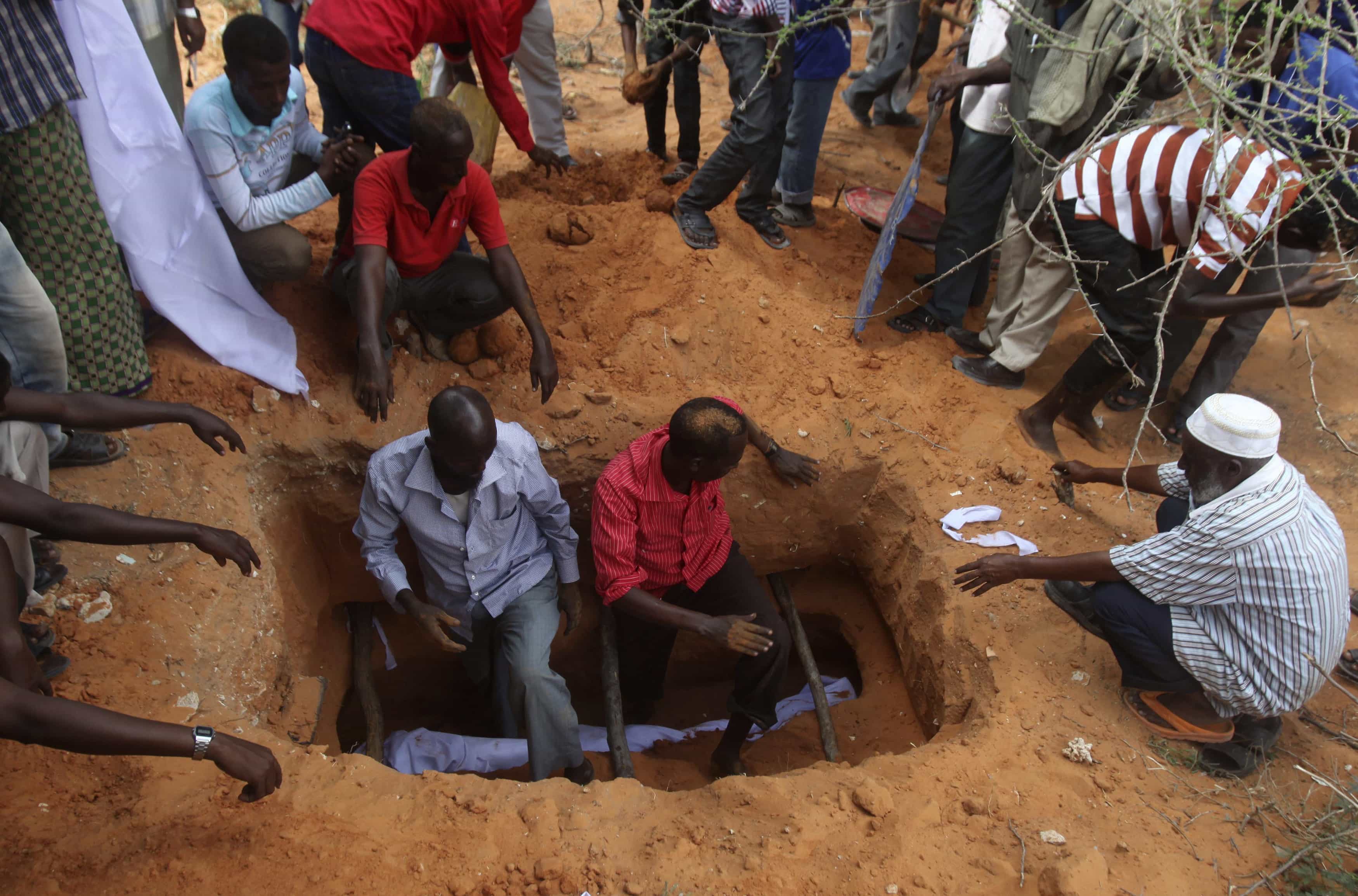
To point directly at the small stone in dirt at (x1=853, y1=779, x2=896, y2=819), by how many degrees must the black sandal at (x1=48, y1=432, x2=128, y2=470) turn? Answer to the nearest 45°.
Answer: approximately 45° to its right

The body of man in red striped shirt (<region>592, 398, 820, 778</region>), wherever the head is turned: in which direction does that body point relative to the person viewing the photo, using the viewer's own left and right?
facing the viewer and to the right of the viewer

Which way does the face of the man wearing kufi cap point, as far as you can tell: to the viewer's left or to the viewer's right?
to the viewer's left

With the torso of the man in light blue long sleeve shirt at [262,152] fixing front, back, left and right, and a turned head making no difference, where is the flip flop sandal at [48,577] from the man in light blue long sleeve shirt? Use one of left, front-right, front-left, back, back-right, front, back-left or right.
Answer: right

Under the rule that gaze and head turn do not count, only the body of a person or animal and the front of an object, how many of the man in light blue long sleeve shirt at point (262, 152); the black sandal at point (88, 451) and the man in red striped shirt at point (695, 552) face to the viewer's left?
0

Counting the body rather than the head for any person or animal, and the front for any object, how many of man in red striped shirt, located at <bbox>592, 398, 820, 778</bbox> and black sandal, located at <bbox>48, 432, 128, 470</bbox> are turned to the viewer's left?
0

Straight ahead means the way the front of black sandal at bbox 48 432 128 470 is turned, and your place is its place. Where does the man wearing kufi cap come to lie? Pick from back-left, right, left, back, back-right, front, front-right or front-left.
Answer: front-right

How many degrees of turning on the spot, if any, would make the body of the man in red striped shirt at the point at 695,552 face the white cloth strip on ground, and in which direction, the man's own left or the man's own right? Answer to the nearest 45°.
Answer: approximately 45° to the man's own left

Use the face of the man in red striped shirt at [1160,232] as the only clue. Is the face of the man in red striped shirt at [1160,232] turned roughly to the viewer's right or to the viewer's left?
to the viewer's right

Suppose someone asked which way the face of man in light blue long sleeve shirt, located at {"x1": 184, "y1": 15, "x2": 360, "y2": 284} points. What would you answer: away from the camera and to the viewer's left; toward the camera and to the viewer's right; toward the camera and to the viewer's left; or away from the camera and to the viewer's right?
toward the camera and to the viewer's right

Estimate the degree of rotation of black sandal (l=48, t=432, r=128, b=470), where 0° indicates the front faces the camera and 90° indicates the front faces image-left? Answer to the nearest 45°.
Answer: approximately 270°

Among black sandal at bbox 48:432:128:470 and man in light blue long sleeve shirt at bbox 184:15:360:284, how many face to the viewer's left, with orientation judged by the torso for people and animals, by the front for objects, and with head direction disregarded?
0
